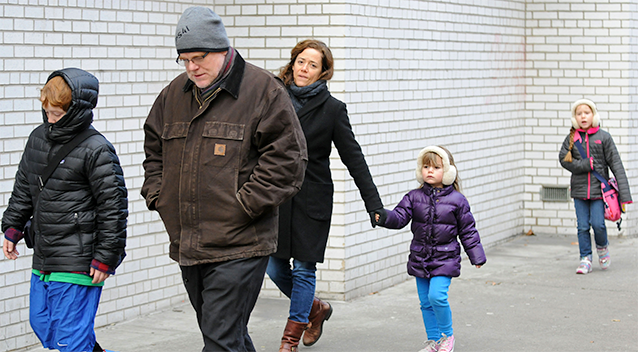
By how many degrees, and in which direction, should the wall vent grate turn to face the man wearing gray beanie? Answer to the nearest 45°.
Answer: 0° — it already faces them

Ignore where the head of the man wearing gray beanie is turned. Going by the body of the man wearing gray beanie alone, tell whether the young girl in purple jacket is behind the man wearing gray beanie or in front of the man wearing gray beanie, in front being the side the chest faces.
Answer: behind

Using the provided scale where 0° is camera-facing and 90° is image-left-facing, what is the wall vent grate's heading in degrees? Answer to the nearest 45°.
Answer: approximately 0°
